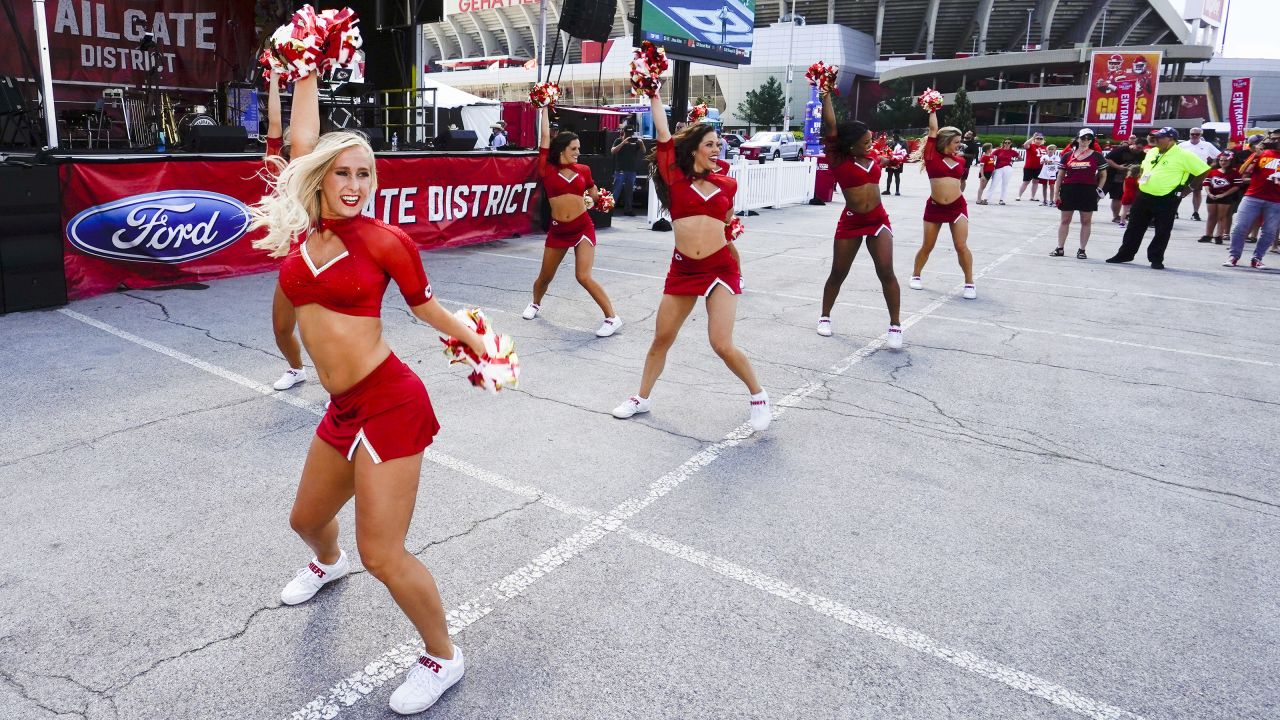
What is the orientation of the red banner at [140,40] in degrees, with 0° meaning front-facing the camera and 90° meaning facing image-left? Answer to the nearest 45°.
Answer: approximately 315°

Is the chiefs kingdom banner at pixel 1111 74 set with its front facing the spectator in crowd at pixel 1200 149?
yes

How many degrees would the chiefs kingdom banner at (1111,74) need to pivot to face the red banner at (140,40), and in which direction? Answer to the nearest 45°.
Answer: approximately 45° to its right

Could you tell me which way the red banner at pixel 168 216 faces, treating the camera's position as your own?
facing the viewer and to the right of the viewer

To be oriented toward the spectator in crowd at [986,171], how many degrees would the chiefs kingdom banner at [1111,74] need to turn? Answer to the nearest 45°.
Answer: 0° — it already faces them

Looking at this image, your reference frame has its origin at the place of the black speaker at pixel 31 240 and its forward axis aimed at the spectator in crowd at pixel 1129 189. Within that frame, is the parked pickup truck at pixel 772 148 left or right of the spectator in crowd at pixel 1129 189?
left

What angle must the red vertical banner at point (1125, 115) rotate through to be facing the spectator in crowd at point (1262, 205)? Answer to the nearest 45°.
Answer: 0° — it already faces them

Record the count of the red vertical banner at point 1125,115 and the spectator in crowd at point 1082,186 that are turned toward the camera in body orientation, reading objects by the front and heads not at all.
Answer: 2

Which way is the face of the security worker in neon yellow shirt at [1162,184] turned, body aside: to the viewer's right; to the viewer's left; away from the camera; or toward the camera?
to the viewer's left
